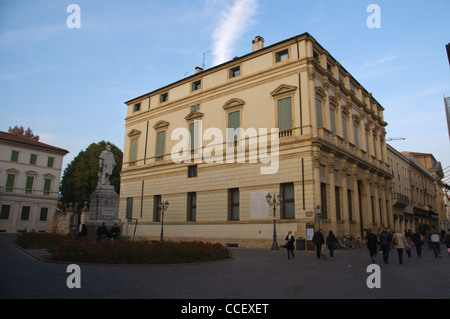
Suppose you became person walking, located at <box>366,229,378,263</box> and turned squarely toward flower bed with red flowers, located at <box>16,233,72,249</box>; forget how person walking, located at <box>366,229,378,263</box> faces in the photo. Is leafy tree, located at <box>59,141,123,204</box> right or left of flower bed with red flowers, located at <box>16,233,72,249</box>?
right

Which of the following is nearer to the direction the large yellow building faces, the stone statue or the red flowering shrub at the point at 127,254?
the red flowering shrub
